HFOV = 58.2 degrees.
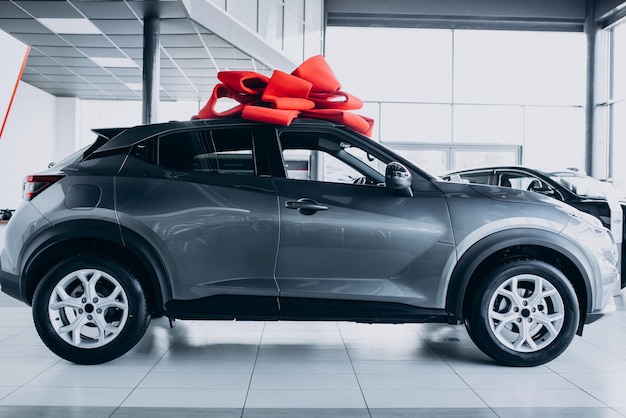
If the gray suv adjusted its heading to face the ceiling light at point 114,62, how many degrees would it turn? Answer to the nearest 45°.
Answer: approximately 135° to its left

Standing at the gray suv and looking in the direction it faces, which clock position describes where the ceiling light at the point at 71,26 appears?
The ceiling light is roughly at 8 o'clock from the gray suv.

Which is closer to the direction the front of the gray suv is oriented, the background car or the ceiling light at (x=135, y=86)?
the background car

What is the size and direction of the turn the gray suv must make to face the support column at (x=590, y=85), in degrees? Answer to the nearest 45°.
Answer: approximately 45° to its left

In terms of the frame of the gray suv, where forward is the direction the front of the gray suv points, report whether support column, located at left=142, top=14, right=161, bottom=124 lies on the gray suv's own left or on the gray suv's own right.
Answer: on the gray suv's own left

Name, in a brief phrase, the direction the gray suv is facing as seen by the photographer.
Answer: facing to the right of the viewer

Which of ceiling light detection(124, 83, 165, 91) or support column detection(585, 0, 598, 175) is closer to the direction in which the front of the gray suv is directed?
the support column
